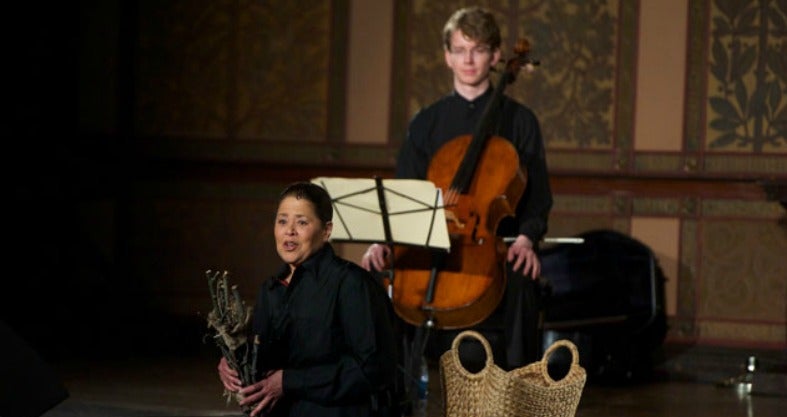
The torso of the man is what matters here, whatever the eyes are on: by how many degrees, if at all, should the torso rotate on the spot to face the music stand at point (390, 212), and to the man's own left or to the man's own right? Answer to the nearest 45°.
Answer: approximately 45° to the man's own right

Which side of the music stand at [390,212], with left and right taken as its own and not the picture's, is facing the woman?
back

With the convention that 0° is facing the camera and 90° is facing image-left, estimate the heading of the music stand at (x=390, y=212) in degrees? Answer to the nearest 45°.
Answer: approximately 180°

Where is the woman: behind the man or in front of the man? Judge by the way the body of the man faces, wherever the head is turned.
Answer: in front

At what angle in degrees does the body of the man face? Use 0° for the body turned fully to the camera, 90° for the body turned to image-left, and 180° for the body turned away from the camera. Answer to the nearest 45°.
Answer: approximately 0°

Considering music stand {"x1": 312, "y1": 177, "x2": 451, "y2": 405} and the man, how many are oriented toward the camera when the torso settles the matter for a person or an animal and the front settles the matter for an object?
1

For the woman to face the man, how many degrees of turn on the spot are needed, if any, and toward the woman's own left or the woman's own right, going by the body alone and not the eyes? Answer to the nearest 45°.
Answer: approximately 180°

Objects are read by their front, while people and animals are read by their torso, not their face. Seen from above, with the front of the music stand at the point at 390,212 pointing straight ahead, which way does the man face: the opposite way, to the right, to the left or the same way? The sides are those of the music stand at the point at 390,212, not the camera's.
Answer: the opposite way
